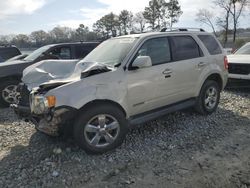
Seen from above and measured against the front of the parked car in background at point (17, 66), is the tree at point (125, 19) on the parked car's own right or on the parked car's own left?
on the parked car's own right

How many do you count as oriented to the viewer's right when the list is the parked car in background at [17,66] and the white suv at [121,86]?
0

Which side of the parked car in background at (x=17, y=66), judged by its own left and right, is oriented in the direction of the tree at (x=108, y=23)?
right

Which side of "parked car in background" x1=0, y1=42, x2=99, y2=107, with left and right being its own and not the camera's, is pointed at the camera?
left

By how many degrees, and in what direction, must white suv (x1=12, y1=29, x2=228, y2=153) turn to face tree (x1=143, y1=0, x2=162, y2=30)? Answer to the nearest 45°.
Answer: approximately 135° to its right

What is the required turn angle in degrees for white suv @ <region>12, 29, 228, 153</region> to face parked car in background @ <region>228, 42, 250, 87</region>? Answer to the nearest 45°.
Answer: approximately 180°

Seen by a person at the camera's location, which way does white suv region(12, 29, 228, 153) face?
facing the viewer and to the left of the viewer

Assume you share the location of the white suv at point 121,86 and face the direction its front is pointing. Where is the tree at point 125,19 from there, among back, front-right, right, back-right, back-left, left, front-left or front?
back-right

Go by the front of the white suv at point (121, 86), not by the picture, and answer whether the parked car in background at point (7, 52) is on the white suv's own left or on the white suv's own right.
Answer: on the white suv's own right

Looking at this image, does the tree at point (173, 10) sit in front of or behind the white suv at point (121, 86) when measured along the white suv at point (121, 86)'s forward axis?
behind

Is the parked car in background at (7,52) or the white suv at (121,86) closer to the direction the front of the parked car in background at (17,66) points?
the parked car in background
